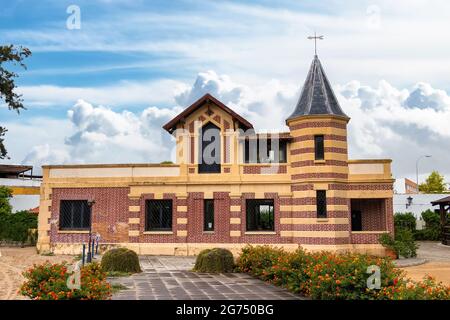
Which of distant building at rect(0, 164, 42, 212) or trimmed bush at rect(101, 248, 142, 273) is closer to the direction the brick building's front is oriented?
the trimmed bush

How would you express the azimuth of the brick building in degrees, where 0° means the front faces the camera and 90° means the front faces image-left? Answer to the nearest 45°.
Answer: approximately 0°

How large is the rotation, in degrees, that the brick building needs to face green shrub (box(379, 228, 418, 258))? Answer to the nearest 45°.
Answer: approximately 90° to its left

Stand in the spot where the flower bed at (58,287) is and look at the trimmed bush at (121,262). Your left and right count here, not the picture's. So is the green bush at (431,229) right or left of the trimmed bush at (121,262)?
right

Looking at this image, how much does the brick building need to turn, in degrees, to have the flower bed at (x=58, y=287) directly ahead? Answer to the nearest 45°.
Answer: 0° — it already faces it

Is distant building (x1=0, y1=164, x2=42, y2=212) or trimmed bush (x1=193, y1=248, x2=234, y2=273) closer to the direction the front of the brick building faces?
the trimmed bush

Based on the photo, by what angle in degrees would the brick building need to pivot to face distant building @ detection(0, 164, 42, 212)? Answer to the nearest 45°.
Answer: approximately 135° to its right

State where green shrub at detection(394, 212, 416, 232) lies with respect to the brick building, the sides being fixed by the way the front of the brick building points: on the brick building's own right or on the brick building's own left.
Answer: on the brick building's own left

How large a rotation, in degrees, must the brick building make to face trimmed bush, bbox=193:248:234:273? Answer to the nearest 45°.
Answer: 0° — it already faces it

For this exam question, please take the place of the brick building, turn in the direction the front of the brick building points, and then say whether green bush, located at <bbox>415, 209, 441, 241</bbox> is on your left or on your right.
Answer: on your left
